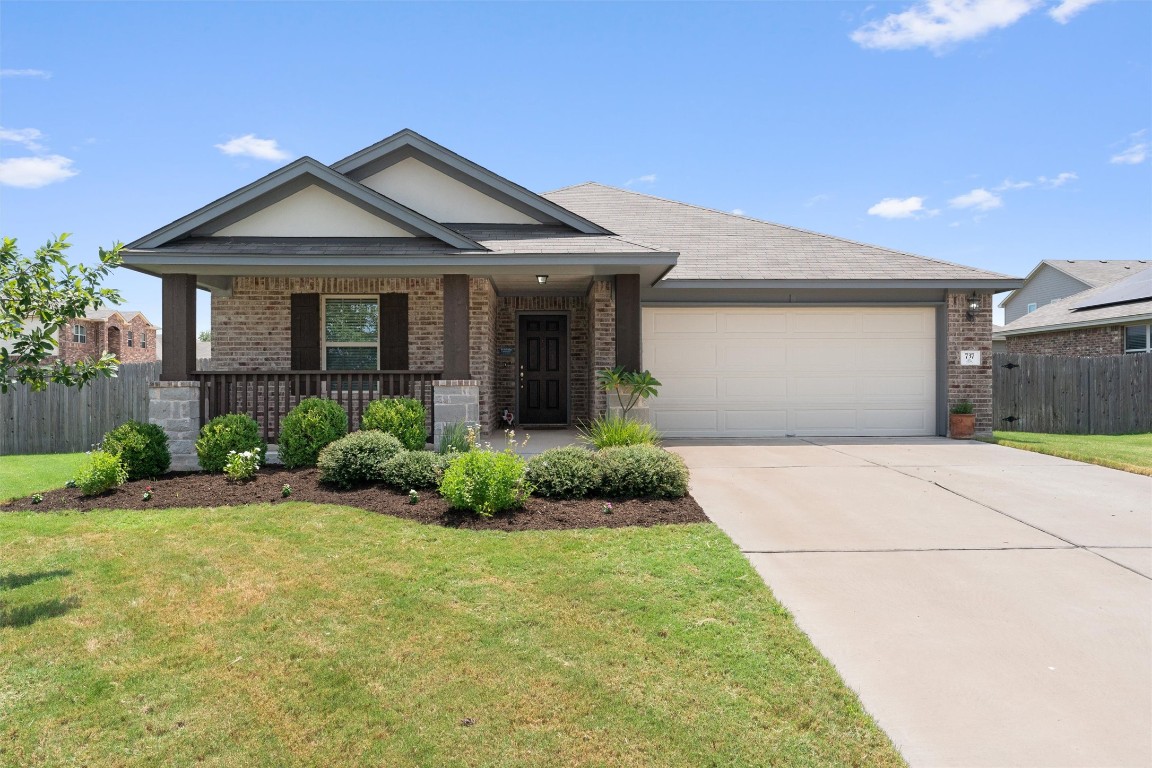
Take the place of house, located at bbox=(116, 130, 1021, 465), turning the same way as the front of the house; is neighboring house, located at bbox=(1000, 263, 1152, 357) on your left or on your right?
on your left

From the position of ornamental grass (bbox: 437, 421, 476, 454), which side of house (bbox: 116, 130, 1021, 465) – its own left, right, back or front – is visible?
front

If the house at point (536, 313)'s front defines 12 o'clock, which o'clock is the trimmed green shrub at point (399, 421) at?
The trimmed green shrub is roughly at 1 o'clock from the house.

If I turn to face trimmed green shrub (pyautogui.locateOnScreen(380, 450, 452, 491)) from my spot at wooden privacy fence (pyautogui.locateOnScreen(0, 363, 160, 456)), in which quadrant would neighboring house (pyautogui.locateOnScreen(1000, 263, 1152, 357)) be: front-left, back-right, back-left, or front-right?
front-left

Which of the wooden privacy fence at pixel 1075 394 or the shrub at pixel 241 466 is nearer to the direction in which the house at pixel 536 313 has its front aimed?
the shrub

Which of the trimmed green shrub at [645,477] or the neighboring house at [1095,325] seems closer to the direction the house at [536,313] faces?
the trimmed green shrub

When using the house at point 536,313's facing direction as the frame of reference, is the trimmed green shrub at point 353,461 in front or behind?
in front

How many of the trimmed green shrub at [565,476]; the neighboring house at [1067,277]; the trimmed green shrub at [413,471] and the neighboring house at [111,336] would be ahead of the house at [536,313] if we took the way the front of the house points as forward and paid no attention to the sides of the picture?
2

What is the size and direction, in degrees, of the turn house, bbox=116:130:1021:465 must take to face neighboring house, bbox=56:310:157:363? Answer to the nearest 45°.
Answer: approximately 135° to its right

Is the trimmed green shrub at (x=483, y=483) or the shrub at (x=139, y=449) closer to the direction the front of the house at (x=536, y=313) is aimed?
the trimmed green shrub

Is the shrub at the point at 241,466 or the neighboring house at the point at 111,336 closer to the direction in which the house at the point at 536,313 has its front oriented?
the shrub

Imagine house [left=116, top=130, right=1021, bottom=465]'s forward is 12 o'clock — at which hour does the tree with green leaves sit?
The tree with green leaves is roughly at 1 o'clock from the house.

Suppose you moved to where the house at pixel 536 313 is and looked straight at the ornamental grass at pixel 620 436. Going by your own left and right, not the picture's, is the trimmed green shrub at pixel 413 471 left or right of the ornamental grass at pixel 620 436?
right

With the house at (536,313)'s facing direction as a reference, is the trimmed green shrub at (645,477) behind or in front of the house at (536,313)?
in front

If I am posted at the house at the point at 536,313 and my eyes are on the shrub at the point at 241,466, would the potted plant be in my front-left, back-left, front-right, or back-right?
back-left

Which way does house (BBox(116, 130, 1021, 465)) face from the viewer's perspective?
toward the camera

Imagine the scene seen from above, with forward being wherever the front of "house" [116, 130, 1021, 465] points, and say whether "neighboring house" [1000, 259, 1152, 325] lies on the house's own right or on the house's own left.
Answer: on the house's own left

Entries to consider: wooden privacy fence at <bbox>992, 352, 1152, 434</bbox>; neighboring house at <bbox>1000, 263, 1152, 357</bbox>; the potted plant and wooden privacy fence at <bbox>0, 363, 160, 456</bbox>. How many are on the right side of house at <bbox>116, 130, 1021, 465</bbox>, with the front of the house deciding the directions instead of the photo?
1

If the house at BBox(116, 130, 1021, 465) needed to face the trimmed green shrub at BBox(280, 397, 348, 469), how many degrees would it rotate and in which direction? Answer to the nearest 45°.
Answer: approximately 45° to its right

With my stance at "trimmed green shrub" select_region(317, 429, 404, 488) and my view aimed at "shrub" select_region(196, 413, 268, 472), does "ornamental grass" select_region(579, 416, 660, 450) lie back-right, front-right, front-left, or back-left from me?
back-right
